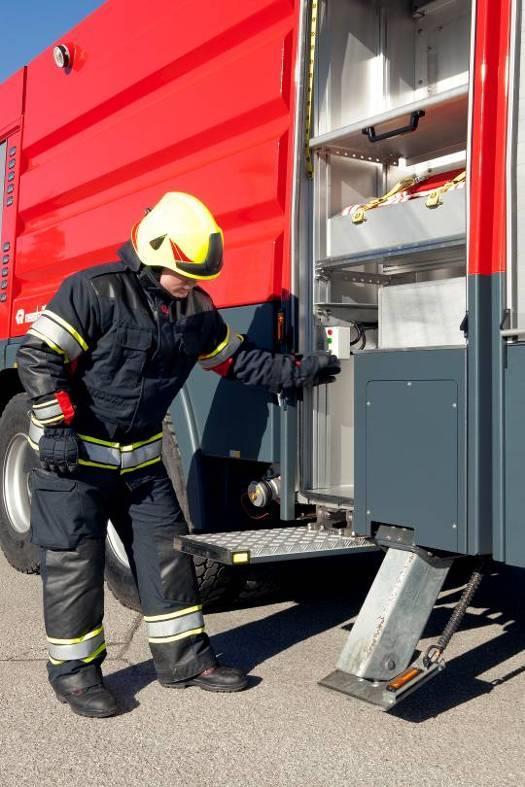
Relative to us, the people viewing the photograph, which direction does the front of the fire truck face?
facing away from the viewer and to the left of the viewer

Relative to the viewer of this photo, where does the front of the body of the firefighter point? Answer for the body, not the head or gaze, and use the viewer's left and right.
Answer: facing the viewer and to the right of the viewer
